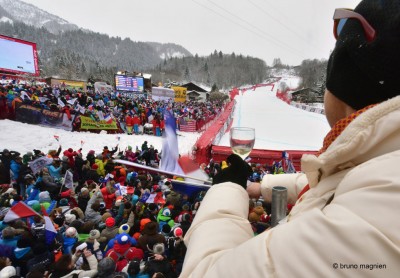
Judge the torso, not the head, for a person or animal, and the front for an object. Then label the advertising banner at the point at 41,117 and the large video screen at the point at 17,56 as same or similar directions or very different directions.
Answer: same or similar directions

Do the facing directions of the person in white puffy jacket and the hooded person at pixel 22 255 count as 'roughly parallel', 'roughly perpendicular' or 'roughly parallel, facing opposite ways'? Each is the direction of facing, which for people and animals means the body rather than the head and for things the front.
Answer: roughly parallel

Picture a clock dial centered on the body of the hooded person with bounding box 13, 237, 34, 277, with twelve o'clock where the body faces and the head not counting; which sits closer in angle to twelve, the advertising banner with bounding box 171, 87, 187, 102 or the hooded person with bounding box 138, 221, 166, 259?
the advertising banner

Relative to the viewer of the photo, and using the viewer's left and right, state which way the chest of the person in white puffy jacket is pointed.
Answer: facing away from the viewer and to the left of the viewer

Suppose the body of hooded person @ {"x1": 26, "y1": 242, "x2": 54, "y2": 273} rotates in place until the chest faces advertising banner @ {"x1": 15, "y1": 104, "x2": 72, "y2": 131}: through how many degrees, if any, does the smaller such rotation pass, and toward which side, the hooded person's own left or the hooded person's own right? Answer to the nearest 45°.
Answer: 0° — they already face it

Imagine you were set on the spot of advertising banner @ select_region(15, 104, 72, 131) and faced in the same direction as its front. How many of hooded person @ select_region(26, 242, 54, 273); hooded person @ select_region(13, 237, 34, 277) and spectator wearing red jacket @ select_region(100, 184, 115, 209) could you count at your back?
0

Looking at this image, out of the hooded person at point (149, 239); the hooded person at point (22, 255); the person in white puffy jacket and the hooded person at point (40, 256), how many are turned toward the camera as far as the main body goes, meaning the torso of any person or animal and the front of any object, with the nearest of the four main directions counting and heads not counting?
0

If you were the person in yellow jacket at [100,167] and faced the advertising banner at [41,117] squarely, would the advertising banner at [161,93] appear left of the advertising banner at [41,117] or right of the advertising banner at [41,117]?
right

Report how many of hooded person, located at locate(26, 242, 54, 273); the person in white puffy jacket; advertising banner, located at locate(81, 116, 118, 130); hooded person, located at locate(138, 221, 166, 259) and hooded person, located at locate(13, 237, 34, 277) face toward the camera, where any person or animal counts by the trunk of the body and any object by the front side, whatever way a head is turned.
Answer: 1

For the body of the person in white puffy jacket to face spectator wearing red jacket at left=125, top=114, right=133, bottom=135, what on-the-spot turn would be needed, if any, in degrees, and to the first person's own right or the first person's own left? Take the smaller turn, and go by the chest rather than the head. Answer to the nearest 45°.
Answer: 0° — they already face them

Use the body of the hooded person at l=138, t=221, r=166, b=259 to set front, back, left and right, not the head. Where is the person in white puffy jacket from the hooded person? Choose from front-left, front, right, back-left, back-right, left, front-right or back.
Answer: back

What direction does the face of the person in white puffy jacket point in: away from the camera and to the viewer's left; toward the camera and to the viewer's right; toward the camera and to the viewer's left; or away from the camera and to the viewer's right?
away from the camera and to the viewer's left

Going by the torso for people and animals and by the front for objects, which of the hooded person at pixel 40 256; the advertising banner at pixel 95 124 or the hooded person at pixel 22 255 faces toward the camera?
the advertising banner

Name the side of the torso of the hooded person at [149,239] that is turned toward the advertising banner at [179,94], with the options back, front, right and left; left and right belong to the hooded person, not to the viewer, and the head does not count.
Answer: front

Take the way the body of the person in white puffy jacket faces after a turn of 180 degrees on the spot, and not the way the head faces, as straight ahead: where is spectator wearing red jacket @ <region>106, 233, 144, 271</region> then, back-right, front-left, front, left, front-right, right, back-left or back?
back

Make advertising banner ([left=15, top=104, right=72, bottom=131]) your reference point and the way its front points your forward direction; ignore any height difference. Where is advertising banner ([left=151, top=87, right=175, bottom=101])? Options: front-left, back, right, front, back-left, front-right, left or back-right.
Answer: left

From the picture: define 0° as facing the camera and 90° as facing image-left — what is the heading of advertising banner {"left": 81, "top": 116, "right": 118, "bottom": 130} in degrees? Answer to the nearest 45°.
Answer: approximately 0°

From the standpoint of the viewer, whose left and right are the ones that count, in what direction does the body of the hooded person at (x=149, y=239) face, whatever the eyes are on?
facing away from the viewer

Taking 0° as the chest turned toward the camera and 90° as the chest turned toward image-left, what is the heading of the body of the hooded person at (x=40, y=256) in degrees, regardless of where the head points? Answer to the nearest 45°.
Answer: approximately 180°

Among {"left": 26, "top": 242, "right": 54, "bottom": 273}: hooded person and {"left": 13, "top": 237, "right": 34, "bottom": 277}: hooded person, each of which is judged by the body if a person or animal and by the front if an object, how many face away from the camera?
2

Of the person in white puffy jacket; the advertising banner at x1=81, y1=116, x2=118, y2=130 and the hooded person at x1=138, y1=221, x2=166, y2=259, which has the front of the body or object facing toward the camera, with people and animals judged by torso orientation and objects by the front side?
the advertising banner

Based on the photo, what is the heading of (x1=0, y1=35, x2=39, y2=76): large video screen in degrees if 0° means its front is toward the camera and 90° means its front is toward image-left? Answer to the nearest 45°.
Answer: approximately 315°
